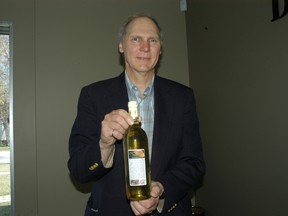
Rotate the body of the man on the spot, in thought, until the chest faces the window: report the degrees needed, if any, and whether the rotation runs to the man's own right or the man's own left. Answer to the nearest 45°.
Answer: approximately 135° to the man's own right

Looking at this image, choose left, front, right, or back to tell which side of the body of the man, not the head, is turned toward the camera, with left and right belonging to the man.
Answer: front
